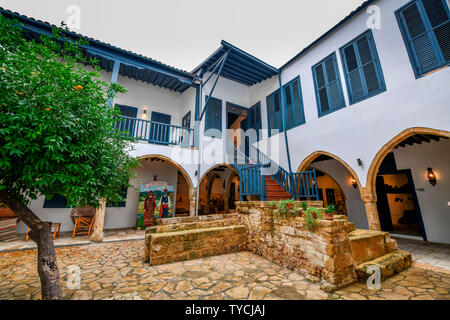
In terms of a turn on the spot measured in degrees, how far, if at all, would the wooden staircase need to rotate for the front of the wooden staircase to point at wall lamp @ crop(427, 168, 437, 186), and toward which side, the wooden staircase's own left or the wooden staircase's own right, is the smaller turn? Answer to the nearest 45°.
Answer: approximately 45° to the wooden staircase's own left

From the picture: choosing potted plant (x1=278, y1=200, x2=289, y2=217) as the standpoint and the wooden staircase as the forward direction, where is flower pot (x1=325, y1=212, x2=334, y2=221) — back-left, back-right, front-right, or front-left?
back-right

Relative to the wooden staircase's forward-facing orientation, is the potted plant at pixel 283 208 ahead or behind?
ahead

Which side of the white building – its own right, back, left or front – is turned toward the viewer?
front

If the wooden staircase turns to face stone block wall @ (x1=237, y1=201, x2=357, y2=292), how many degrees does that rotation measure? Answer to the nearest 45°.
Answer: approximately 45° to its right

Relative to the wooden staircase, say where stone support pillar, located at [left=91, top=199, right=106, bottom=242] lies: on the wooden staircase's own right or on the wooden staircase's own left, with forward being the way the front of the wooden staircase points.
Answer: on the wooden staircase's own right

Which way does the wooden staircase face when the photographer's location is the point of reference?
facing the viewer and to the right of the viewer

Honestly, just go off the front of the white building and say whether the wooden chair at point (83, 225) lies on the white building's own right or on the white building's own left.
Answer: on the white building's own right

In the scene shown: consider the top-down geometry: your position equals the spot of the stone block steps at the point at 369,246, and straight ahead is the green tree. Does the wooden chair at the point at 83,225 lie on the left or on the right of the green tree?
right

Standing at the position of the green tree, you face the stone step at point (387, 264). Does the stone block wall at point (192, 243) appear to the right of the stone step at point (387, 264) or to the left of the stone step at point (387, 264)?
left

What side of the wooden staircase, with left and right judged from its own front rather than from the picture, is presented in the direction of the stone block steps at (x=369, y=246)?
front

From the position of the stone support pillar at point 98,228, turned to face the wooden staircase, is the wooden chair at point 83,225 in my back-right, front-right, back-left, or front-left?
back-left
